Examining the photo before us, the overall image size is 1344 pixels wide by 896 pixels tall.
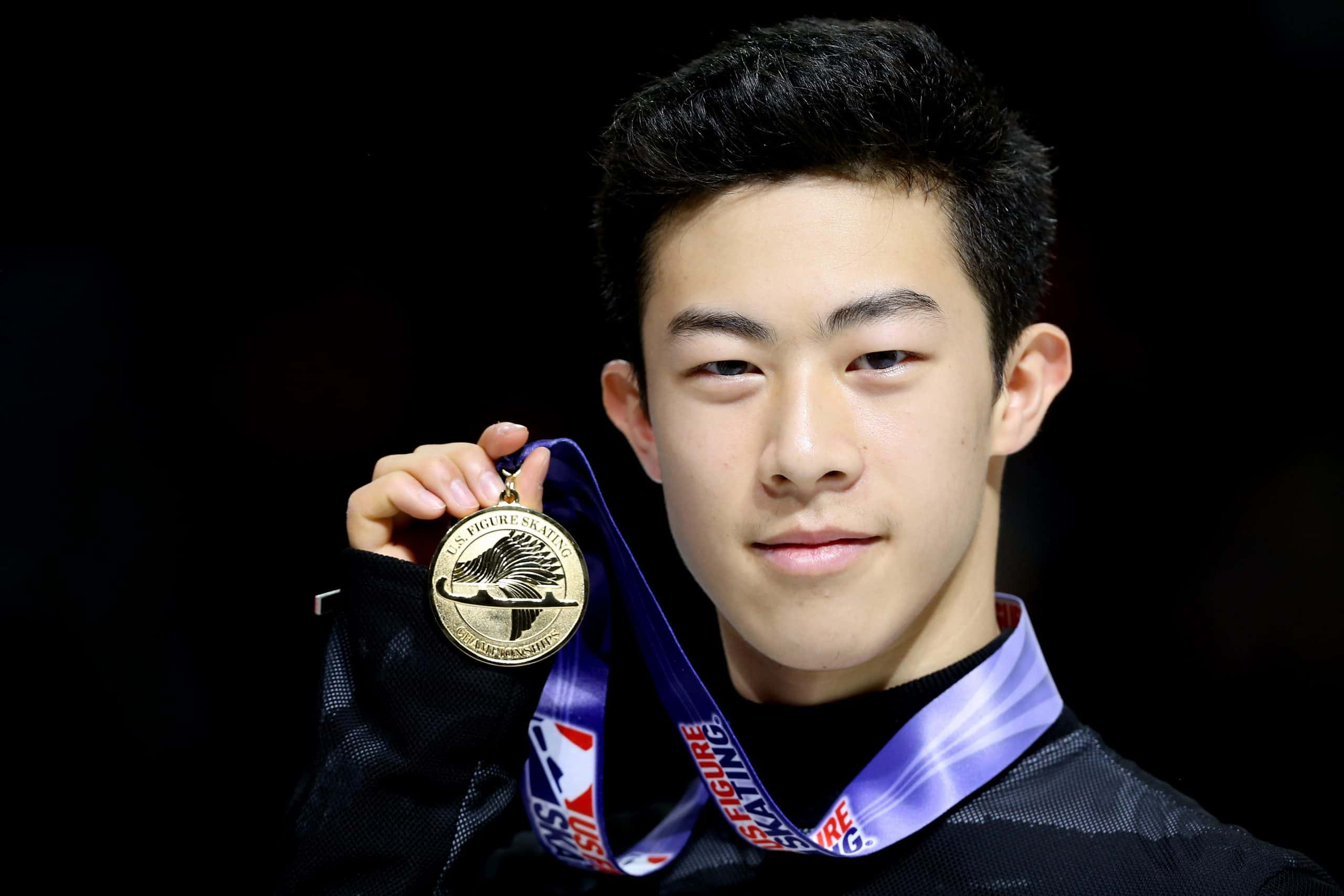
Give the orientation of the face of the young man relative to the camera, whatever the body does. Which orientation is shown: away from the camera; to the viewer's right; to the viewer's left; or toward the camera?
toward the camera

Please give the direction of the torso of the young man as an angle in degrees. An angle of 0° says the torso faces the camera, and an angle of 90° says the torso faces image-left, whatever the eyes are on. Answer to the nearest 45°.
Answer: approximately 0°
